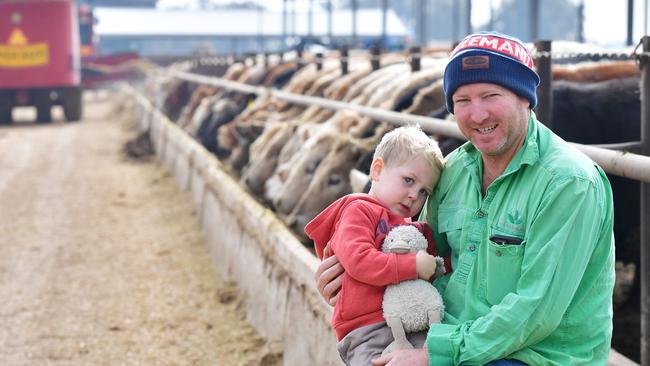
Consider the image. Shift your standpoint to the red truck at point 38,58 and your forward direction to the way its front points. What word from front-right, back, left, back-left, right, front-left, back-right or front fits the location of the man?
back

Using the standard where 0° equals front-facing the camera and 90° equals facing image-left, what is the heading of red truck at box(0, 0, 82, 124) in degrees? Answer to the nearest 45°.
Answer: approximately 180°

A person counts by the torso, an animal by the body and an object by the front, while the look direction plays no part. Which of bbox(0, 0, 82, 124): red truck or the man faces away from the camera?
the red truck

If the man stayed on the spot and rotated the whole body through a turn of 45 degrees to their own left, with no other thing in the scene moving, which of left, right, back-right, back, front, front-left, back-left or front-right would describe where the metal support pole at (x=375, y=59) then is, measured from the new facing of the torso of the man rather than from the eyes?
back

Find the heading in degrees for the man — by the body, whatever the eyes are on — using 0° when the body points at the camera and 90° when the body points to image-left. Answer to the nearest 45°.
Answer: approximately 45°

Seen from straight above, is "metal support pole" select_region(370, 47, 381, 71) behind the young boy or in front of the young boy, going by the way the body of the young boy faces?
behind

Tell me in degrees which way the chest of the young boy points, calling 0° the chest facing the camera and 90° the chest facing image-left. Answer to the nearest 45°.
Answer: approximately 315°

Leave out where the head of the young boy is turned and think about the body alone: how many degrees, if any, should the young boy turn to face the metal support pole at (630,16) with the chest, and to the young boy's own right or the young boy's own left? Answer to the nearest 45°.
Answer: approximately 135° to the young boy's own left

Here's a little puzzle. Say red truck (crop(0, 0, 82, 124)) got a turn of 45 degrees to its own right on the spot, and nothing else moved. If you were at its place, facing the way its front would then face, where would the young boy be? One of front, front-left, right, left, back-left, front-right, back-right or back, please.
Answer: back-right
